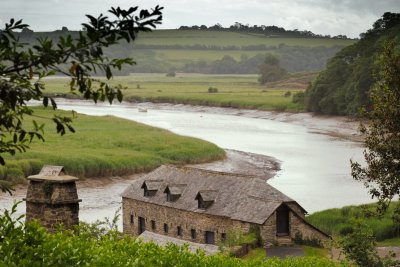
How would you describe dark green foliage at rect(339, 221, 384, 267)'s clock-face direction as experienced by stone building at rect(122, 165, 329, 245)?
The dark green foliage is roughly at 10 o'clock from the stone building.

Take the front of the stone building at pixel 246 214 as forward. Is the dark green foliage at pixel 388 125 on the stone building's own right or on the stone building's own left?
on the stone building's own left

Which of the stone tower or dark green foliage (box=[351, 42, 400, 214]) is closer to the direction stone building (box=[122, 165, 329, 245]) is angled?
the stone tower

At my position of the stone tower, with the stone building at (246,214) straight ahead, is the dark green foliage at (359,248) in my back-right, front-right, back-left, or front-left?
front-right

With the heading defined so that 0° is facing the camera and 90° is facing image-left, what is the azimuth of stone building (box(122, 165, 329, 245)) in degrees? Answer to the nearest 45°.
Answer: approximately 45°

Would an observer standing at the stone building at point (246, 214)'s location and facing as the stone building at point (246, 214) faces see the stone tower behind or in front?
in front
